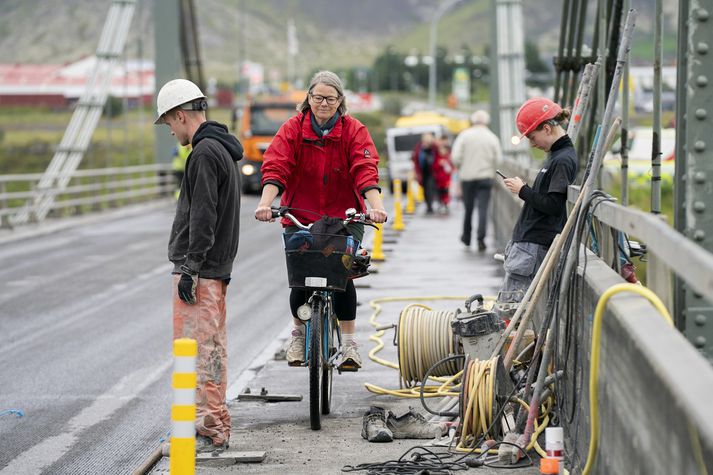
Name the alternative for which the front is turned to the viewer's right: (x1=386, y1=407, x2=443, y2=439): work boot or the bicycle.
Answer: the work boot

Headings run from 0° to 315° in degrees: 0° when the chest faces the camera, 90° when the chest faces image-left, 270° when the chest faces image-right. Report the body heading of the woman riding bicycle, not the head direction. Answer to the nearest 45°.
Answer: approximately 0°

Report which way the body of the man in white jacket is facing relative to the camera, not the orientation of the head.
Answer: away from the camera

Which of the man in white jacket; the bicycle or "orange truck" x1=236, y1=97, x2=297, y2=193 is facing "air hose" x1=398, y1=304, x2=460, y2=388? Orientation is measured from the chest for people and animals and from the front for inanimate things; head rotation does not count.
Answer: the orange truck

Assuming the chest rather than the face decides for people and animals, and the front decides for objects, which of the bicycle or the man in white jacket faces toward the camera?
the bicycle

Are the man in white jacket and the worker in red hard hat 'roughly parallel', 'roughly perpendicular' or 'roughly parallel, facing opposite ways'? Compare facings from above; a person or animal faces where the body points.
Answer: roughly perpendicular

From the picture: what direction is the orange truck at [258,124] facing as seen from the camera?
toward the camera

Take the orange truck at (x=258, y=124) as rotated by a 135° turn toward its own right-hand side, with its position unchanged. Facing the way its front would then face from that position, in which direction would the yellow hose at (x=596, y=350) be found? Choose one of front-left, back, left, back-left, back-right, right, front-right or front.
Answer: back-left

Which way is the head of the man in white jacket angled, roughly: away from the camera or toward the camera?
away from the camera

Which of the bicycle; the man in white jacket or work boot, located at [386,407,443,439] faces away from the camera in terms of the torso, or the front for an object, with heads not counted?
the man in white jacket

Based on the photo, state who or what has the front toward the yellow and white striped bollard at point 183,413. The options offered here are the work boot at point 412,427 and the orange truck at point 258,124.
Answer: the orange truck

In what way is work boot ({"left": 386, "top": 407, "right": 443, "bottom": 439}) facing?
to the viewer's right

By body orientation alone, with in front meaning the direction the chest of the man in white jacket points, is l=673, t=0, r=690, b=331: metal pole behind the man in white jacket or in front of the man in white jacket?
behind
